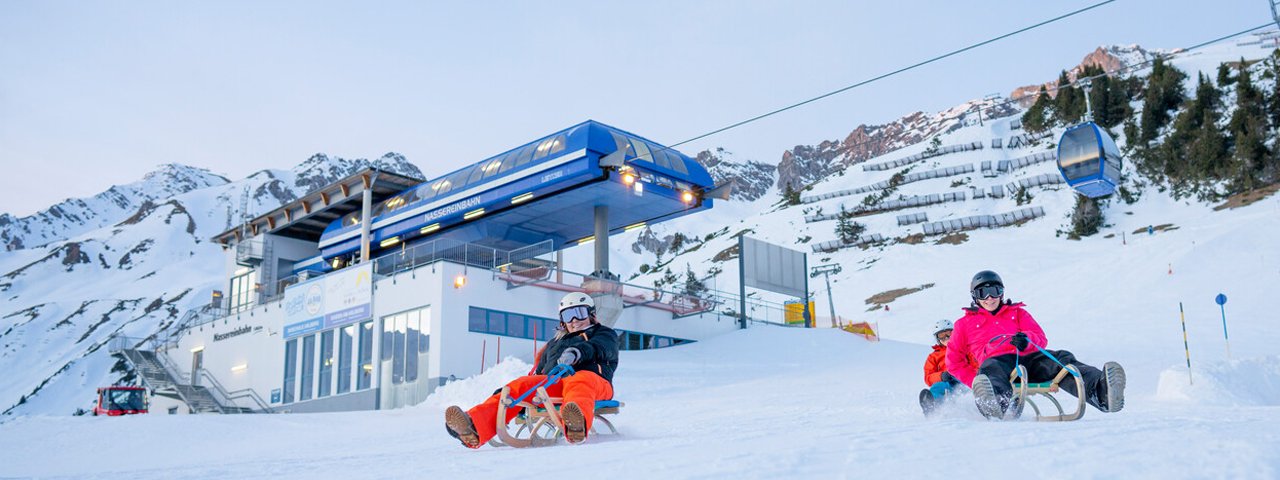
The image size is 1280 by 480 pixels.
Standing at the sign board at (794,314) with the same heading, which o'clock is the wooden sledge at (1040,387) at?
The wooden sledge is roughly at 12 o'clock from the sign board.

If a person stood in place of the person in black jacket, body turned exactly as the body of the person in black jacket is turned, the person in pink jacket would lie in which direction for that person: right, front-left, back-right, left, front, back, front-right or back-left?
back-left

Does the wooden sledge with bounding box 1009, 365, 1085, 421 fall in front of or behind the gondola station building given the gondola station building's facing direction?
in front

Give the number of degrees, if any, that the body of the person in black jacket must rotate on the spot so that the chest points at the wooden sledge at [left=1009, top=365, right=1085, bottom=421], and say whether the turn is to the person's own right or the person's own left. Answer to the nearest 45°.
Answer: approximately 135° to the person's own left

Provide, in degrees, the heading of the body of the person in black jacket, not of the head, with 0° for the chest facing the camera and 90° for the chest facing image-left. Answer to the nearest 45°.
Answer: approximately 45°
